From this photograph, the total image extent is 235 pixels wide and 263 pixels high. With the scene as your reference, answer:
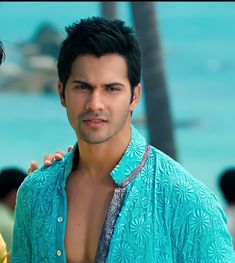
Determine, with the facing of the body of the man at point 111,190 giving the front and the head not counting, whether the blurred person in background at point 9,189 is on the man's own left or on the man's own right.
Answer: on the man's own right

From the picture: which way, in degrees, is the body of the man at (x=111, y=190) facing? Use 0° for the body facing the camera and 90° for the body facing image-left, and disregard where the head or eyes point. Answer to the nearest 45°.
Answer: approximately 45°

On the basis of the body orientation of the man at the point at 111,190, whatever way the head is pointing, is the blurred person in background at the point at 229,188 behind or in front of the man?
behind

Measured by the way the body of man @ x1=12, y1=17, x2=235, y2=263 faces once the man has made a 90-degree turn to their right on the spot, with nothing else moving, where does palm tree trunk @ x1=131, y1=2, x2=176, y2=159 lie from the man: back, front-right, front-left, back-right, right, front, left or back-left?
front-right
